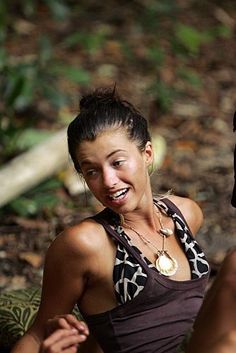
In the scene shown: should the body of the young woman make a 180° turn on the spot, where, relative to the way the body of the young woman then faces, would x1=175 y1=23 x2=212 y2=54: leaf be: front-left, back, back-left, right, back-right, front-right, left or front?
front-right

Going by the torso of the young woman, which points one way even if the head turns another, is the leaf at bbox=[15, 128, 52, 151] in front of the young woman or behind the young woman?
behind

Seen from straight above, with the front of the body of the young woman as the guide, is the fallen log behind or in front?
behind

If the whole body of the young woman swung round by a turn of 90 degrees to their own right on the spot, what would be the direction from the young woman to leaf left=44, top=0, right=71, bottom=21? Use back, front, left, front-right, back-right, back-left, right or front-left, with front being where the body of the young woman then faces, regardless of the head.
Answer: back-right

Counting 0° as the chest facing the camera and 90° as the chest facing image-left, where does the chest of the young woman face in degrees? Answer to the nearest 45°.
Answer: approximately 315°

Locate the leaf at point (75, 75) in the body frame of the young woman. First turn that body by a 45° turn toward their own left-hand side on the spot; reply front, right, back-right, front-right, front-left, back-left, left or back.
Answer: left

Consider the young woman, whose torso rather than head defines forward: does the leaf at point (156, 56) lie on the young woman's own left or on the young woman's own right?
on the young woman's own left
